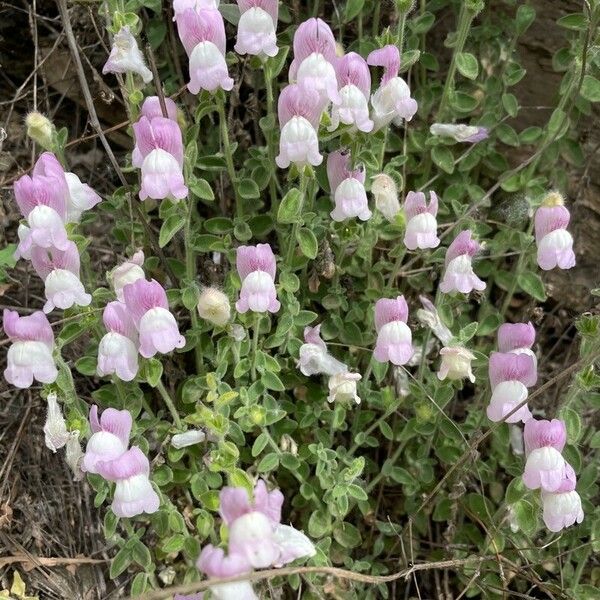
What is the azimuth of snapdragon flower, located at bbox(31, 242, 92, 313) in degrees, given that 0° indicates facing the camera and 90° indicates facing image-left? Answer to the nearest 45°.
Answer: approximately 0°

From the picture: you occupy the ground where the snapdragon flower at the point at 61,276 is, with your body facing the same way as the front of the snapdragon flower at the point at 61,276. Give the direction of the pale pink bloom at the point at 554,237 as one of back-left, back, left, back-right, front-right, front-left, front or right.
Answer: left

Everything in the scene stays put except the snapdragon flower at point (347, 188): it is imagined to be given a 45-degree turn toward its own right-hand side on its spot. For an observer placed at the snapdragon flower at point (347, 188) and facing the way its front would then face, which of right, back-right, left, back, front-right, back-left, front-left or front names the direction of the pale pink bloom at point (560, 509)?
left

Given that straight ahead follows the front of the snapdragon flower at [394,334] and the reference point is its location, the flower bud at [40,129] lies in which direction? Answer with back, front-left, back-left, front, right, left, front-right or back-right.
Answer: right

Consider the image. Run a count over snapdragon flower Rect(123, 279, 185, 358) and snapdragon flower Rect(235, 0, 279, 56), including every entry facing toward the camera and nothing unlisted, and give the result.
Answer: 2

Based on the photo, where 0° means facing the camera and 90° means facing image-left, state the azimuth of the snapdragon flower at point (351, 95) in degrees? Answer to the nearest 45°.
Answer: approximately 0°
